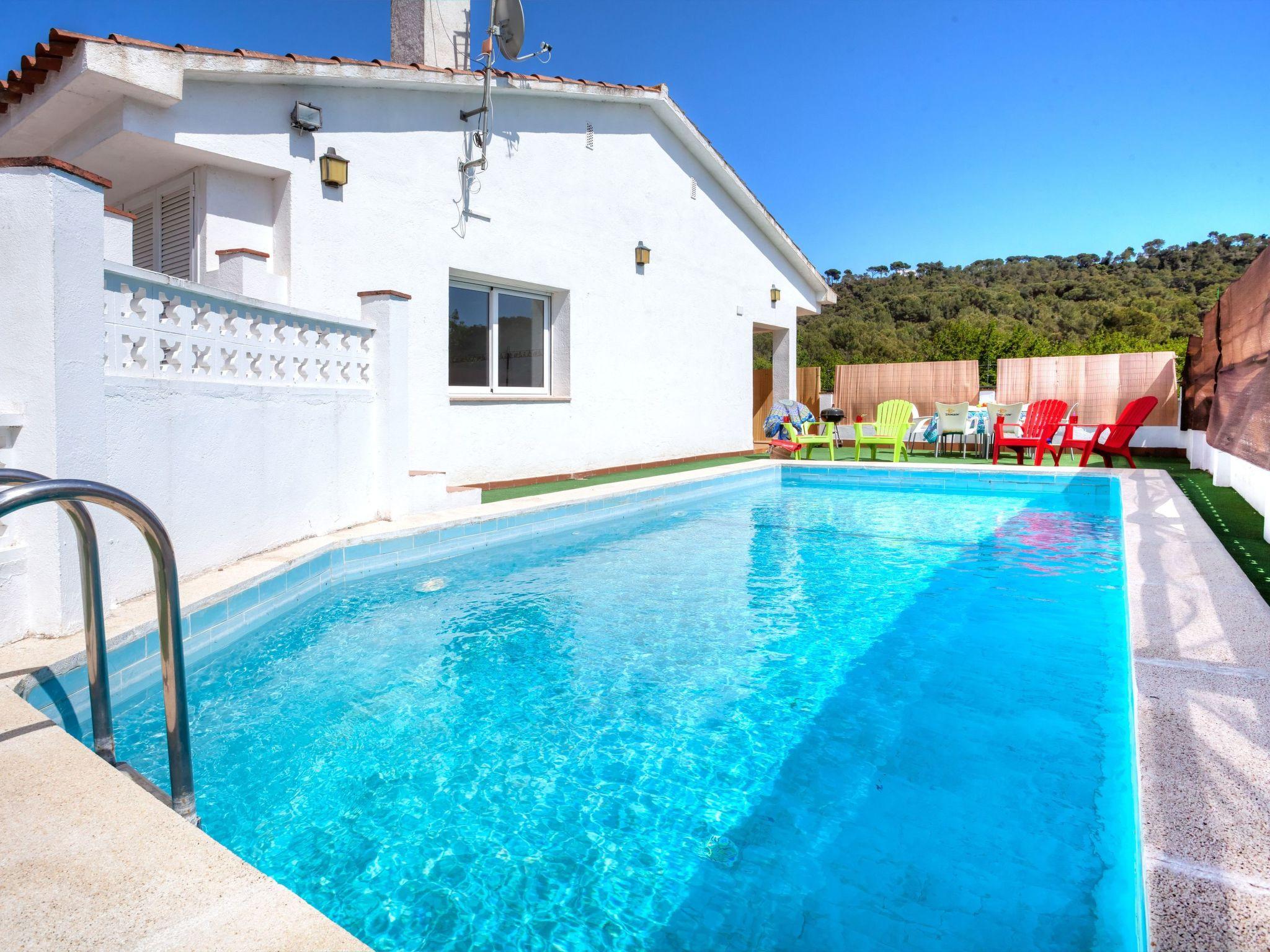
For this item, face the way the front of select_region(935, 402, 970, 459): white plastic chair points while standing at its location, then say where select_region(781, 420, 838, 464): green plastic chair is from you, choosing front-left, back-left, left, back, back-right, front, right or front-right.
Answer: left

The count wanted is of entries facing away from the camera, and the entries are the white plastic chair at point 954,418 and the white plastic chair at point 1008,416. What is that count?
2

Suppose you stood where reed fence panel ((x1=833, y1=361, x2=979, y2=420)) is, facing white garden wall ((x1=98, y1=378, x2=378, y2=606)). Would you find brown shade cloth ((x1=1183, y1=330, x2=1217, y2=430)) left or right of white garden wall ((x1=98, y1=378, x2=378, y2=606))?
left

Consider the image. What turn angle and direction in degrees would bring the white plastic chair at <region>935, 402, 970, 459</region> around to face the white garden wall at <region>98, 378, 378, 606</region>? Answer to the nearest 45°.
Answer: approximately 180°

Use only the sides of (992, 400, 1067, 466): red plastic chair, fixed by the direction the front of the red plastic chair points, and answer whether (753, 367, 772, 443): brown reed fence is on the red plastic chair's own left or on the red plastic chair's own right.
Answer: on the red plastic chair's own right

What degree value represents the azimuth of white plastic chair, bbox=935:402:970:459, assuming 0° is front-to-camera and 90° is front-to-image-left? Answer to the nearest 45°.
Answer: approximately 180°

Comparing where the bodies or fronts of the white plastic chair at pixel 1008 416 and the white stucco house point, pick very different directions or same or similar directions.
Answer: very different directions
